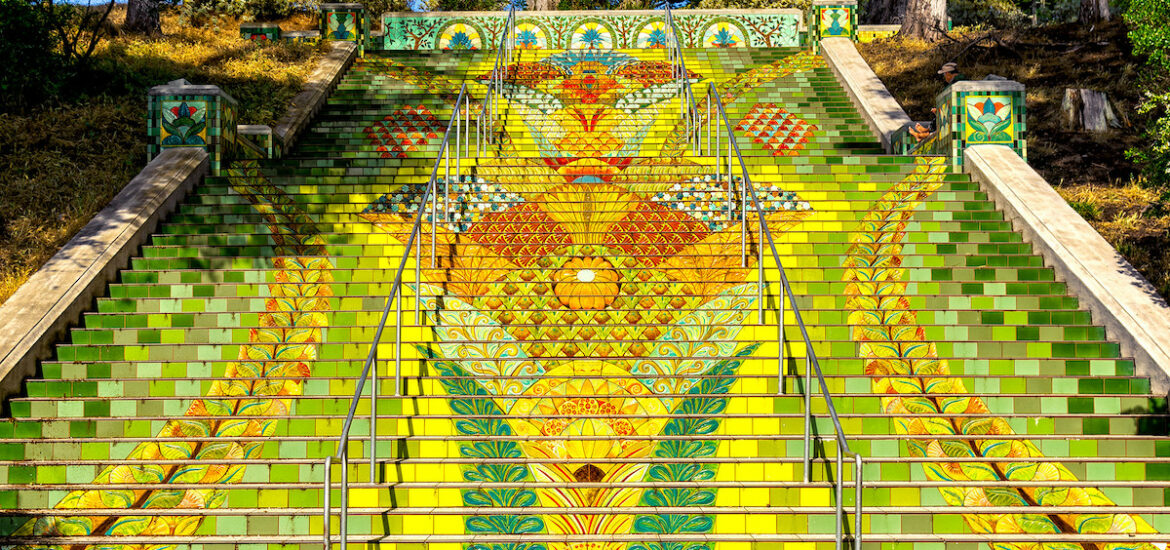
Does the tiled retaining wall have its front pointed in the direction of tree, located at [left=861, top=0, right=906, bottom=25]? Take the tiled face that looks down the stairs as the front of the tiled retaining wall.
no

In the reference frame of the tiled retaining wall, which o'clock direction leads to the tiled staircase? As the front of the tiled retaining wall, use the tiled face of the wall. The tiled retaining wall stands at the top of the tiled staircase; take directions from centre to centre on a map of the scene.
The tiled staircase is roughly at 12 o'clock from the tiled retaining wall.

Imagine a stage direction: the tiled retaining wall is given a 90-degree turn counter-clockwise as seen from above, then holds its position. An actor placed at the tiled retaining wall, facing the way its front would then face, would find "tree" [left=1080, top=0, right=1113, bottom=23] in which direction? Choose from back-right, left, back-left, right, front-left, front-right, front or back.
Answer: front

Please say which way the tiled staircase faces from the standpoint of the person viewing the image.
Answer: facing the viewer

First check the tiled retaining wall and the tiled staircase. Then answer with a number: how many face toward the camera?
2

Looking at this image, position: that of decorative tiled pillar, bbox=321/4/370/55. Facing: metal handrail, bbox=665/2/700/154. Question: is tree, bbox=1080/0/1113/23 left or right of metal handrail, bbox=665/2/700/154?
left

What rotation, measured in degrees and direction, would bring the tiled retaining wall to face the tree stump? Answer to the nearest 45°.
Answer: approximately 45° to its left

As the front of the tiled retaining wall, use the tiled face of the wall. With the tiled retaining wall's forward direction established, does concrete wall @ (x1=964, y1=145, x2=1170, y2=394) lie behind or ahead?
ahead

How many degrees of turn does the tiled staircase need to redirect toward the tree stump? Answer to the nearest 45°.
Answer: approximately 135° to its left

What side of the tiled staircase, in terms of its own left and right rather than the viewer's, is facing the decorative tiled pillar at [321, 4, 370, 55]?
back

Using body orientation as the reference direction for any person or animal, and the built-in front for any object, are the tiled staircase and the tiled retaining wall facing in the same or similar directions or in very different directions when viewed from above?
same or similar directions

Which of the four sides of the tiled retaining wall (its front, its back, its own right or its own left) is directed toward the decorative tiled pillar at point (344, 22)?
right

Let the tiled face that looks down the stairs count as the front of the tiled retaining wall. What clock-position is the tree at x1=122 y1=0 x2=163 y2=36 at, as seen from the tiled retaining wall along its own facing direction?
The tree is roughly at 3 o'clock from the tiled retaining wall.
